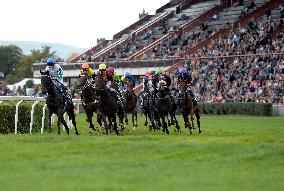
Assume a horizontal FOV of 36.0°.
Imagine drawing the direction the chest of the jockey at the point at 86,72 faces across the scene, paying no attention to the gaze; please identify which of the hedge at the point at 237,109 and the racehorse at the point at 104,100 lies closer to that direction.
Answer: the racehorse

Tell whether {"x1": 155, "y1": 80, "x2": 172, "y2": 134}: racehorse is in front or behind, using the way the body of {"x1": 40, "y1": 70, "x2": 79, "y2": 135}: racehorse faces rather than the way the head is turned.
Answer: behind

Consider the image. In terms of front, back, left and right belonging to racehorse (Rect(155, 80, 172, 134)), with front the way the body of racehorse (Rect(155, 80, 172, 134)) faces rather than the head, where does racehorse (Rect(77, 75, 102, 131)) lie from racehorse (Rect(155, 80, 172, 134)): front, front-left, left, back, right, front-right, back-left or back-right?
right

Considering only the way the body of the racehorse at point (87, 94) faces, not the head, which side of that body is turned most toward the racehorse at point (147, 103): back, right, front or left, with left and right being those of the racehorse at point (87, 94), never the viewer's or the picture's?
back

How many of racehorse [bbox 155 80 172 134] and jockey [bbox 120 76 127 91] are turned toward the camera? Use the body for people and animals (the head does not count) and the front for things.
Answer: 2

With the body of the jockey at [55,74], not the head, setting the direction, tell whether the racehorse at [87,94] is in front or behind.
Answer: behind

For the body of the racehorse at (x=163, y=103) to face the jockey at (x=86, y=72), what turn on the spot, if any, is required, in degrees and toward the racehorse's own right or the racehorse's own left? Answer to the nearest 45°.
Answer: approximately 90° to the racehorse's own right

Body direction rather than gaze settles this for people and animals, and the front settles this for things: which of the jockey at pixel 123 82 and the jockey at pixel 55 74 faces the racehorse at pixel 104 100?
the jockey at pixel 123 82

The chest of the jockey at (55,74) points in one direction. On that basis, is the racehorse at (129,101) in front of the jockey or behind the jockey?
behind

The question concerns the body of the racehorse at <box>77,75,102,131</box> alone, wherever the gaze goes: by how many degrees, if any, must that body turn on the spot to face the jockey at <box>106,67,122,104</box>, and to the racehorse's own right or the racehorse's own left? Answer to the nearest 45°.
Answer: approximately 135° to the racehorse's own left

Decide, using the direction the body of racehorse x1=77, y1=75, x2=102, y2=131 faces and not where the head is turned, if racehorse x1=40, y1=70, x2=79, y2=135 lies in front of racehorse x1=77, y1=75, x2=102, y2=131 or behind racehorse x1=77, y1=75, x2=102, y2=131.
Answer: in front
